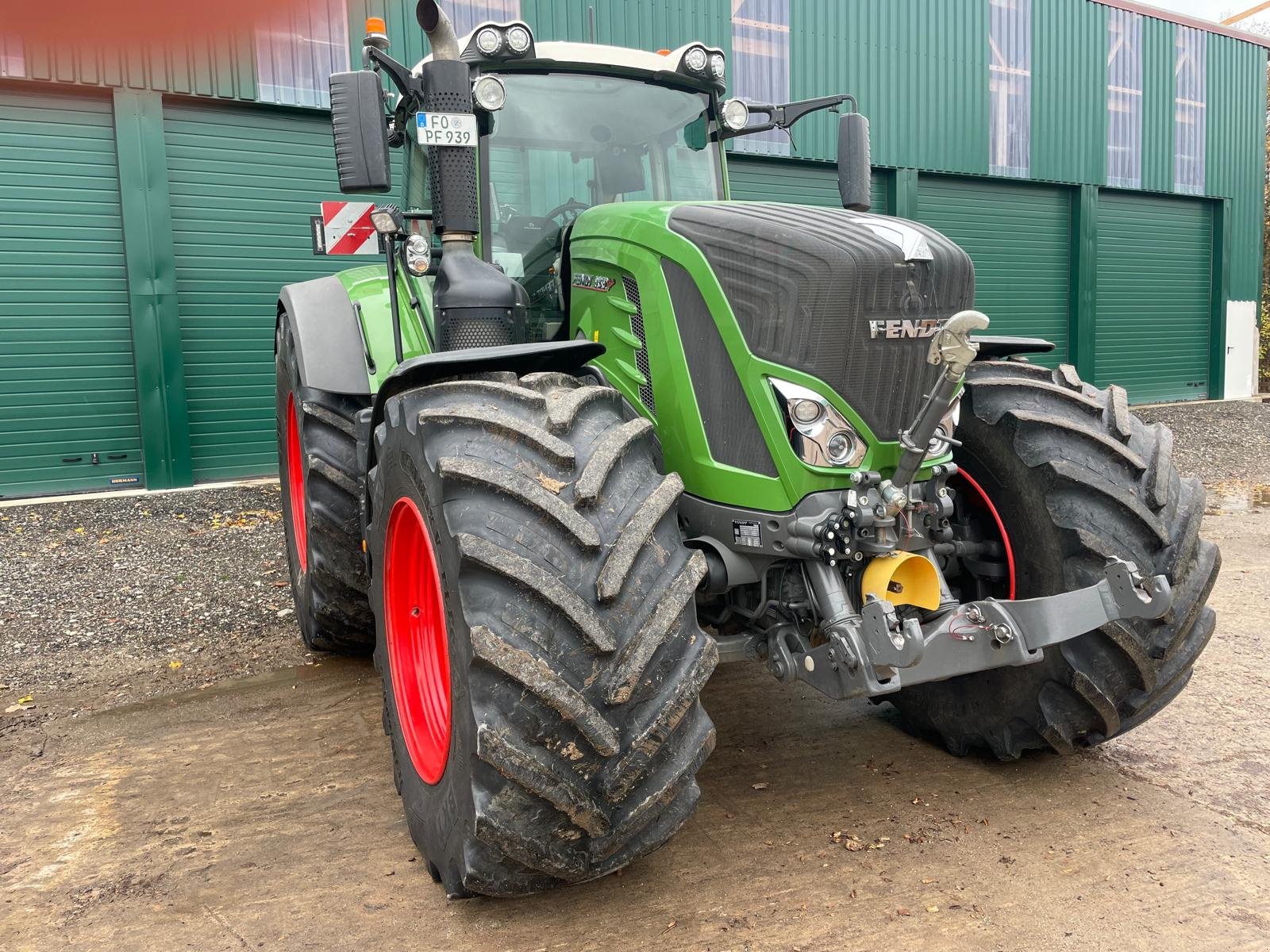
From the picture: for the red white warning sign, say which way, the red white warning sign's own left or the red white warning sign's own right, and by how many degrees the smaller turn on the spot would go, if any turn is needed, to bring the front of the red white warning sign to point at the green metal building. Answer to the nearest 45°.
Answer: approximately 135° to the red white warning sign's own left

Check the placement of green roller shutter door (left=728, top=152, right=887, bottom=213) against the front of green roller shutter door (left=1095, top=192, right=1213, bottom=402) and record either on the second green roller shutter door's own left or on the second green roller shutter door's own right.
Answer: on the second green roller shutter door's own right

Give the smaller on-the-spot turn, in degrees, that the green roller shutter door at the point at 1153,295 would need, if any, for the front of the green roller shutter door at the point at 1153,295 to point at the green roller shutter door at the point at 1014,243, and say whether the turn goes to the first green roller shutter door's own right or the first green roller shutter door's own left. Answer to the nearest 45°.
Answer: approximately 90° to the first green roller shutter door's own right

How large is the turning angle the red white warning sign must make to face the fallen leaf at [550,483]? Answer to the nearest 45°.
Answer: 0° — it already faces it

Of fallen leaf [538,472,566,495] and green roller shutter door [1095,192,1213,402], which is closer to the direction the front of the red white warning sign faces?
the fallen leaf

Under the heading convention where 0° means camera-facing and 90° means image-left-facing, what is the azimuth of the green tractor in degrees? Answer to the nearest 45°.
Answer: approximately 315°

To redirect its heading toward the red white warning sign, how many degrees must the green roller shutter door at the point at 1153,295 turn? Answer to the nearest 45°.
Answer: approximately 45° to its right

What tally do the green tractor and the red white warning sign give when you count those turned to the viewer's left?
0

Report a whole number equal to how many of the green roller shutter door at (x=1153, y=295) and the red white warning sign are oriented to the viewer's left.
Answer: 0

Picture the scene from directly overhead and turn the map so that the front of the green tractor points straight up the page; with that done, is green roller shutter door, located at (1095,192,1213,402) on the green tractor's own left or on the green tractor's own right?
on the green tractor's own left
